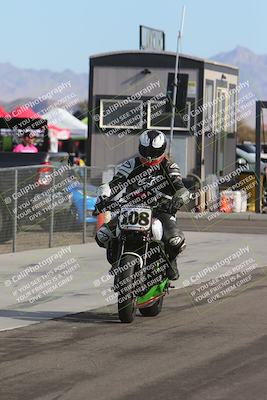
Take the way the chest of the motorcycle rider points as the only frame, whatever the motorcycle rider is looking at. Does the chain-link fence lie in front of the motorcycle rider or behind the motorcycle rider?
behind

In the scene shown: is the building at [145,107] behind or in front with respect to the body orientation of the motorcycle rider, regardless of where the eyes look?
behind

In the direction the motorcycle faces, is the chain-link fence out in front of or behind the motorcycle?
behind

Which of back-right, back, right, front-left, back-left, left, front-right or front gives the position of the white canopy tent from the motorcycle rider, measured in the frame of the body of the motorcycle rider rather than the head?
back

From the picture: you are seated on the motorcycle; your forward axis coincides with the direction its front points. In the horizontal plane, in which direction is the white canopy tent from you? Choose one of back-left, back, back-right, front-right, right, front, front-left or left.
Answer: back

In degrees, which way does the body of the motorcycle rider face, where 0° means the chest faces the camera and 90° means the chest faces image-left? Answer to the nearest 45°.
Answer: approximately 0°

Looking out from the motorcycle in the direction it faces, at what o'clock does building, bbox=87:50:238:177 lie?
The building is roughly at 6 o'clock from the motorcycle.
